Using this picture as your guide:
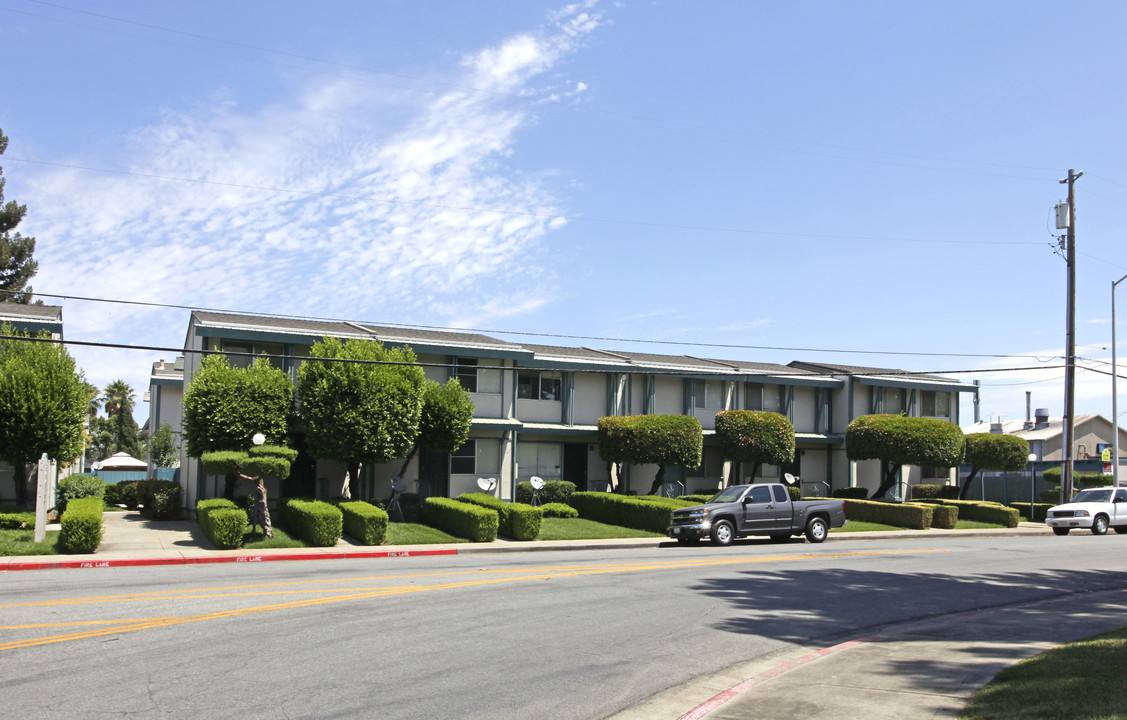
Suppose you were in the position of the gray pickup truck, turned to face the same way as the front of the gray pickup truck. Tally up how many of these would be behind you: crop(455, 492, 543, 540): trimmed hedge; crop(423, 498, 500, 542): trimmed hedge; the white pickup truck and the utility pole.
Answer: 2

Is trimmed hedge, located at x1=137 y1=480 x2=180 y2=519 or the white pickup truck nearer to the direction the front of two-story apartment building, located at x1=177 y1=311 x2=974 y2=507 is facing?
the white pickup truck

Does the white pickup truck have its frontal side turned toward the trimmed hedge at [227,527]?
yes

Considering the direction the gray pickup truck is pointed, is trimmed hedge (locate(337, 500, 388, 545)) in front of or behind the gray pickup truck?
in front

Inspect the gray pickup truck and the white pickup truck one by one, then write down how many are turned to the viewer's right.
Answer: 0

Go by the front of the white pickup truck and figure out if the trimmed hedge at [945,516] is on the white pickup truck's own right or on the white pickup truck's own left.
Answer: on the white pickup truck's own right

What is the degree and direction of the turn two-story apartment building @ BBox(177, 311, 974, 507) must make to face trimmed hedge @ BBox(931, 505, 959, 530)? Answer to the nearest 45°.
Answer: approximately 45° to its left

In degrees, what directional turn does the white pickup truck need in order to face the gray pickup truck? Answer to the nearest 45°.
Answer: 0° — it already faces it

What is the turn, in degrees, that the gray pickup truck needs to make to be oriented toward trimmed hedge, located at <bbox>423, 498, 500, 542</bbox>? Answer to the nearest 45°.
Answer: approximately 45° to its right

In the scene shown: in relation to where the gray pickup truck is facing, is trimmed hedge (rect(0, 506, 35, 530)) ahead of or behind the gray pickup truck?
ahead

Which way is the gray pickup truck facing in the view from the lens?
facing the viewer and to the left of the viewer

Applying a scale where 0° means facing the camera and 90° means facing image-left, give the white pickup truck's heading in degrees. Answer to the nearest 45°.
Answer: approximately 45°
